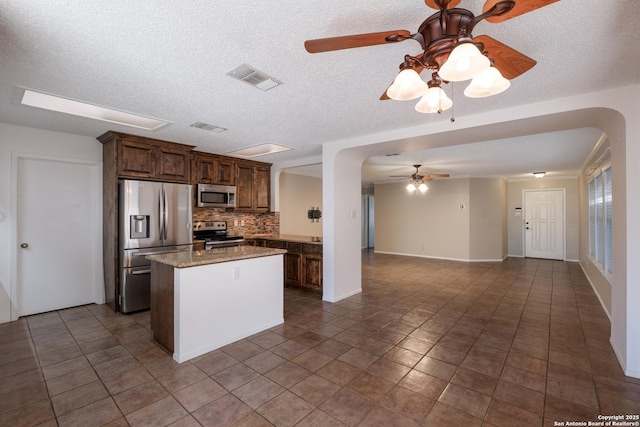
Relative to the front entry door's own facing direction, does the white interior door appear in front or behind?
in front

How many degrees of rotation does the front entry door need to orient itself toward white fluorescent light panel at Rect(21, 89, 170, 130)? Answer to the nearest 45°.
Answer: approximately 45° to its right

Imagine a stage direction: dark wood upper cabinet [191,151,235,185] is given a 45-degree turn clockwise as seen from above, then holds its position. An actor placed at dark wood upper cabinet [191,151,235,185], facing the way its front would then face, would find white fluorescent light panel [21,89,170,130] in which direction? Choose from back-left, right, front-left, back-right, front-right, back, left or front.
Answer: front-right

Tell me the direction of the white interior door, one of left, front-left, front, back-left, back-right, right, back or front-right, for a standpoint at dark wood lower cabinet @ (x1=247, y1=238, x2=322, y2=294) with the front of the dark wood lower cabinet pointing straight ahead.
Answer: front-right

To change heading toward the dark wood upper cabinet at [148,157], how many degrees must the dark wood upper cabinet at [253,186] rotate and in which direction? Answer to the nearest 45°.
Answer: approximately 90° to its right

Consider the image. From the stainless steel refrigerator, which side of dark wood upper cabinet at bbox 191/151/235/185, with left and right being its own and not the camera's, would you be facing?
right

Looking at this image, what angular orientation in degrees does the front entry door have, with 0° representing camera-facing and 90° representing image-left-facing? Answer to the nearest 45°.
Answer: approximately 0°

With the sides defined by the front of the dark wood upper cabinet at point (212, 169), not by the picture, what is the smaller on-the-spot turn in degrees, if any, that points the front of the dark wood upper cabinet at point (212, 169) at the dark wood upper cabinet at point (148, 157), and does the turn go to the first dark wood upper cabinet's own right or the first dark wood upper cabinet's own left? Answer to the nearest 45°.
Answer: approximately 90° to the first dark wood upper cabinet's own right
